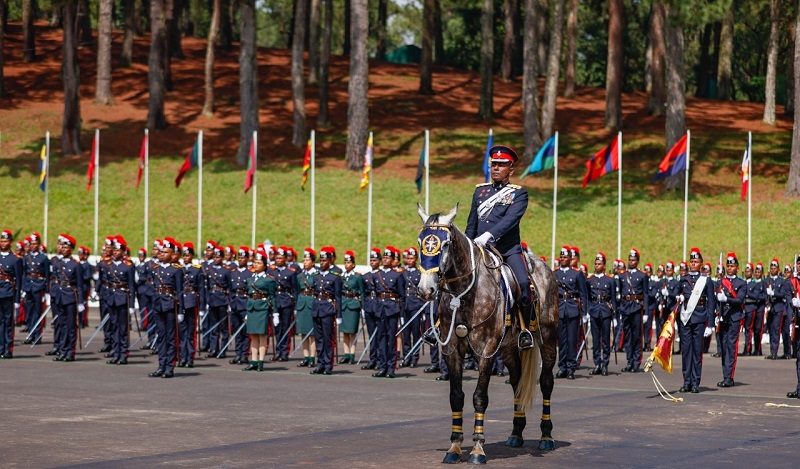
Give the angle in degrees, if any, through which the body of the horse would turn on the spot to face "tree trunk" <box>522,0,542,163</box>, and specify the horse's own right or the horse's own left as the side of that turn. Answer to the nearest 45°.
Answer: approximately 135° to the horse's own right

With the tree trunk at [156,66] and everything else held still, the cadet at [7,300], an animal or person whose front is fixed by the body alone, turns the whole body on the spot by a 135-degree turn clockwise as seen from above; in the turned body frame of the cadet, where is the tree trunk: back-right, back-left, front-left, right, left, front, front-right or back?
front-right

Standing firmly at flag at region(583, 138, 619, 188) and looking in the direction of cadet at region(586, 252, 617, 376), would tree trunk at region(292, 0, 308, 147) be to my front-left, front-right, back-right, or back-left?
back-right

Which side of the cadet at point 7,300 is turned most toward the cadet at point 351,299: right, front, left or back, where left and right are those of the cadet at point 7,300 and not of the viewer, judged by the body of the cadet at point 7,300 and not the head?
left

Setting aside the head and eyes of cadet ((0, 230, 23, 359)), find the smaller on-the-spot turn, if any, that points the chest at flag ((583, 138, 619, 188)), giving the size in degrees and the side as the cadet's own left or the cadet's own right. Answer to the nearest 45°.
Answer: approximately 90° to the cadet's own left

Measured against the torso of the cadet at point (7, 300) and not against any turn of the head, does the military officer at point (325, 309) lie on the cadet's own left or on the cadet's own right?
on the cadet's own left

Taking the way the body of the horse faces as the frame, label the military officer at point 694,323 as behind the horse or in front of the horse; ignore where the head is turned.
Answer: behind

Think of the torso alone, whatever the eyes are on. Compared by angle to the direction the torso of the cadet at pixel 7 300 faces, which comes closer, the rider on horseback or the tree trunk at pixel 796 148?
the rider on horseback
